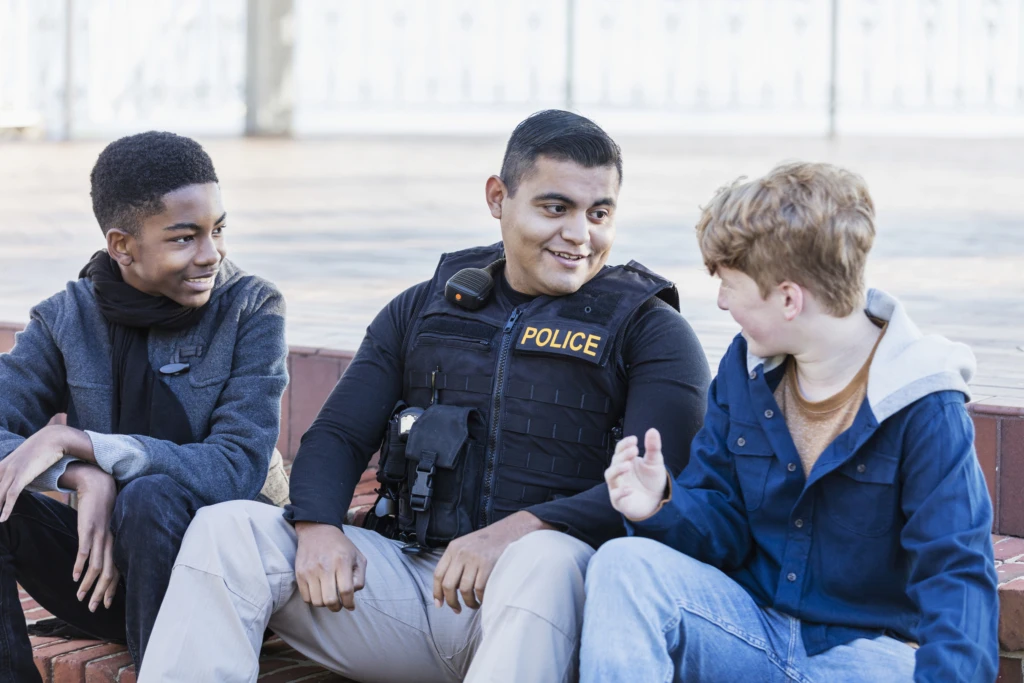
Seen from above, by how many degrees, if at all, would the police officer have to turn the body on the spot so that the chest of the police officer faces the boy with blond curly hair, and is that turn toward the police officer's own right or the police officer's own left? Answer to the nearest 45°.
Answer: approximately 45° to the police officer's own left

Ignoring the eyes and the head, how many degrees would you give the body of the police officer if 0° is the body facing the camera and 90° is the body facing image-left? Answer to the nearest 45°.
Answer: approximately 0°

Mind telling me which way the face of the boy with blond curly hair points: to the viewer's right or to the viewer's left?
to the viewer's left

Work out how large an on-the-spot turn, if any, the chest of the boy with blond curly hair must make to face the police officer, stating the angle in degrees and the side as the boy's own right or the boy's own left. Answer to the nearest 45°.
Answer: approximately 90° to the boy's own right

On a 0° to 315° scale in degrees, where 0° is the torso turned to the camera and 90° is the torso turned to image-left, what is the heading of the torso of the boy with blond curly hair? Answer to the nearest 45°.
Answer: approximately 45°
